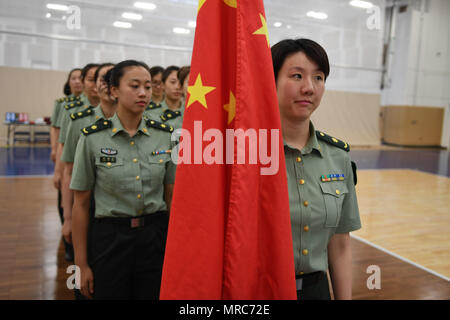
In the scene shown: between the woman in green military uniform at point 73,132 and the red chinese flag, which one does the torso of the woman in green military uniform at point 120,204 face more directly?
the red chinese flag

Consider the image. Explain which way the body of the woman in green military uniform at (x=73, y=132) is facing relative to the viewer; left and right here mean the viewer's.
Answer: facing the viewer and to the right of the viewer

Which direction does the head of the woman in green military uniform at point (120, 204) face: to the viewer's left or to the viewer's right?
to the viewer's right

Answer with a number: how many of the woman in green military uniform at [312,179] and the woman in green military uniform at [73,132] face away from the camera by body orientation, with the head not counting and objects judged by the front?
0

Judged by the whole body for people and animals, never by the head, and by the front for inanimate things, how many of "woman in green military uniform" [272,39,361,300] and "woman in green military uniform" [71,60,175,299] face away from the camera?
0

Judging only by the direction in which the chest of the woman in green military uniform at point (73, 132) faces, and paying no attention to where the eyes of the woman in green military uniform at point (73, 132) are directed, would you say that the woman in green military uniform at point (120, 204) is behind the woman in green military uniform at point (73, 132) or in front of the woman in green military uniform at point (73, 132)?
in front
